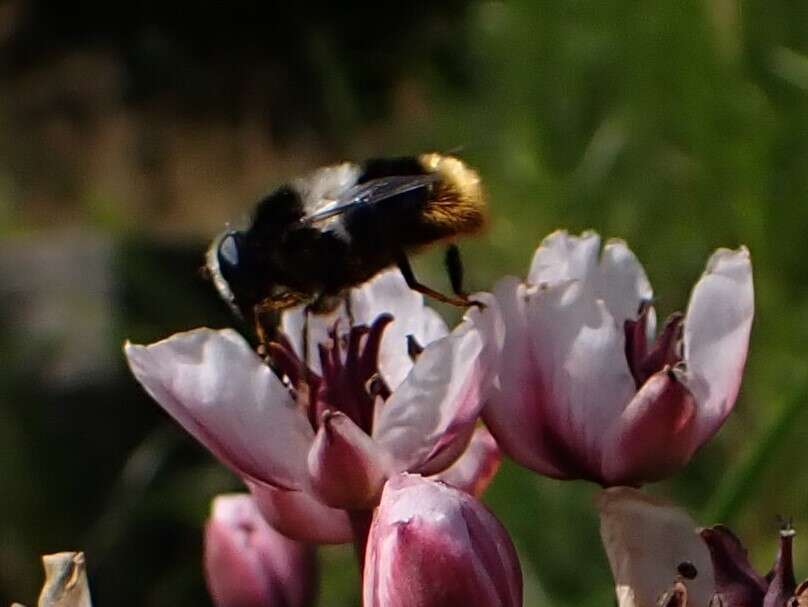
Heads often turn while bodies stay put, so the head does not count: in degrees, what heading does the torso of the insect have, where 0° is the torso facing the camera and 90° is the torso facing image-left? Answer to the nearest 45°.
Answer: approximately 90°
